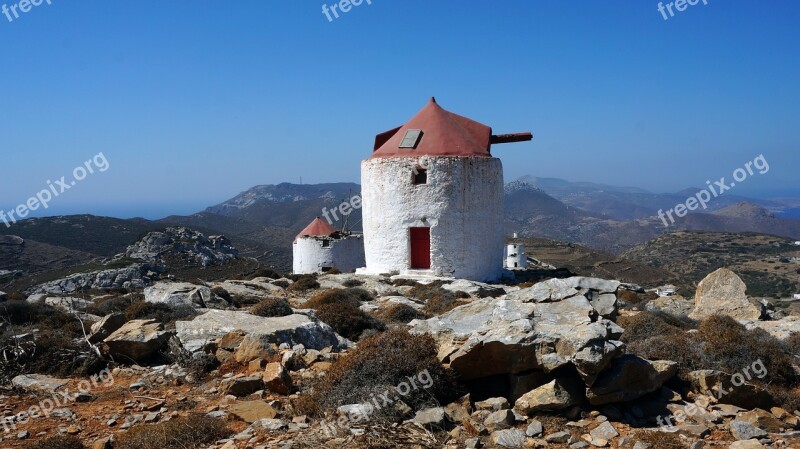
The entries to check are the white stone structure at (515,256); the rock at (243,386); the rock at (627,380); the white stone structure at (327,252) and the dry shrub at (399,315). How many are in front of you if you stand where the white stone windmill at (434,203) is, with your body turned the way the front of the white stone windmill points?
3

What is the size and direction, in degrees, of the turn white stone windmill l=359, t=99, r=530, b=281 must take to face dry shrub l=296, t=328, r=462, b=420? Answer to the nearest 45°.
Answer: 0° — it already faces it

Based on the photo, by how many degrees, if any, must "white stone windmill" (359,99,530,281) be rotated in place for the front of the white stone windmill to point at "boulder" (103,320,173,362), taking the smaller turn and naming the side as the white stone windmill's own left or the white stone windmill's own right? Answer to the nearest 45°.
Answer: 0° — it already faces it

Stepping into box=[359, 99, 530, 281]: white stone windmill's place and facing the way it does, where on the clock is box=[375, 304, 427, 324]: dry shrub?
The dry shrub is roughly at 12 o'clock from the white stone windmill.

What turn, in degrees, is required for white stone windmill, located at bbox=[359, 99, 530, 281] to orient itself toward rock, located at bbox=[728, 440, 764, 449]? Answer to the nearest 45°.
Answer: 0° — it already faces it

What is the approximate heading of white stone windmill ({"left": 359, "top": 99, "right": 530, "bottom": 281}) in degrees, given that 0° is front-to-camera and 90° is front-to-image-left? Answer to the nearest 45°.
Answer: approximately 0°

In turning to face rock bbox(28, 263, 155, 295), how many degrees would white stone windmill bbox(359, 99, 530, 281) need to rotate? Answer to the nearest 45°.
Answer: approximately 135° to its right
